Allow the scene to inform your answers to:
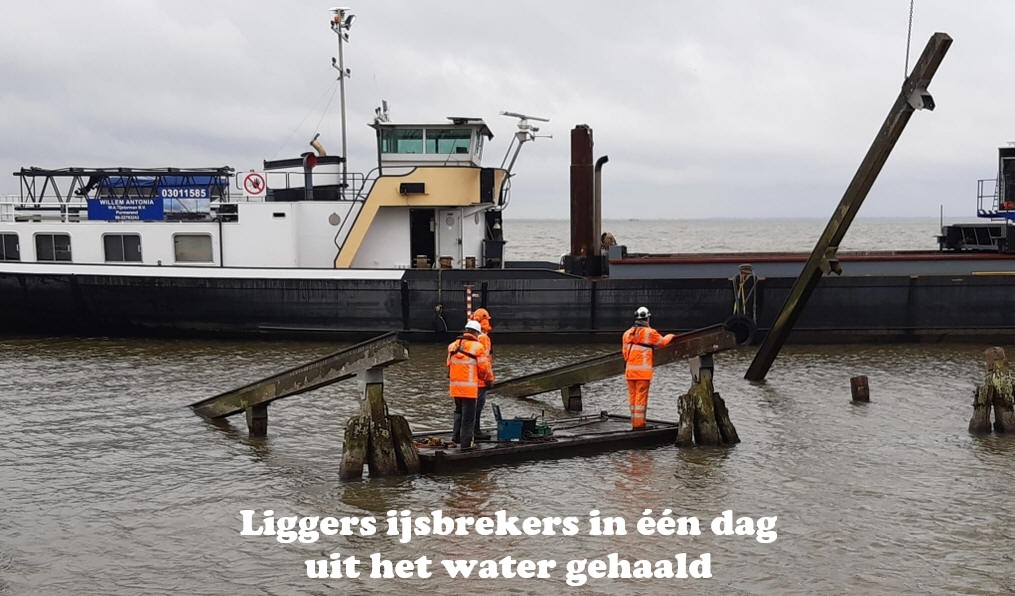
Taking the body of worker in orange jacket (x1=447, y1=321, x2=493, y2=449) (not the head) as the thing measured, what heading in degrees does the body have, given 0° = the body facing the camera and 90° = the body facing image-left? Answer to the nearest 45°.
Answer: approximately 225°

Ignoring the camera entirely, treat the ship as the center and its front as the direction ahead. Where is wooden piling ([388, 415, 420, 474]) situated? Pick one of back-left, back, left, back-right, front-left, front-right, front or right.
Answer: right

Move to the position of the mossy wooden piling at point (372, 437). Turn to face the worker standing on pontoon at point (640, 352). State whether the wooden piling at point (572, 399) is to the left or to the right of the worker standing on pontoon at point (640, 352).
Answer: left

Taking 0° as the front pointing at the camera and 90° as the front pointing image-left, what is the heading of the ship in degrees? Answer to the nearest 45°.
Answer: approximately 270°

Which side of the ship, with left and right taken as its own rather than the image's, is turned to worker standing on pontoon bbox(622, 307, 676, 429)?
right

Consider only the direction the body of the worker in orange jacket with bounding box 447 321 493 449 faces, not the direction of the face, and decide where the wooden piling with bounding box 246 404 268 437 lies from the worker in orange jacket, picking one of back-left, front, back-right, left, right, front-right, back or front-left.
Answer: left

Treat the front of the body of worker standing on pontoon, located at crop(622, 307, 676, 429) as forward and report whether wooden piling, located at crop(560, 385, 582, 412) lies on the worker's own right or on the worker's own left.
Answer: on the worker's own left
